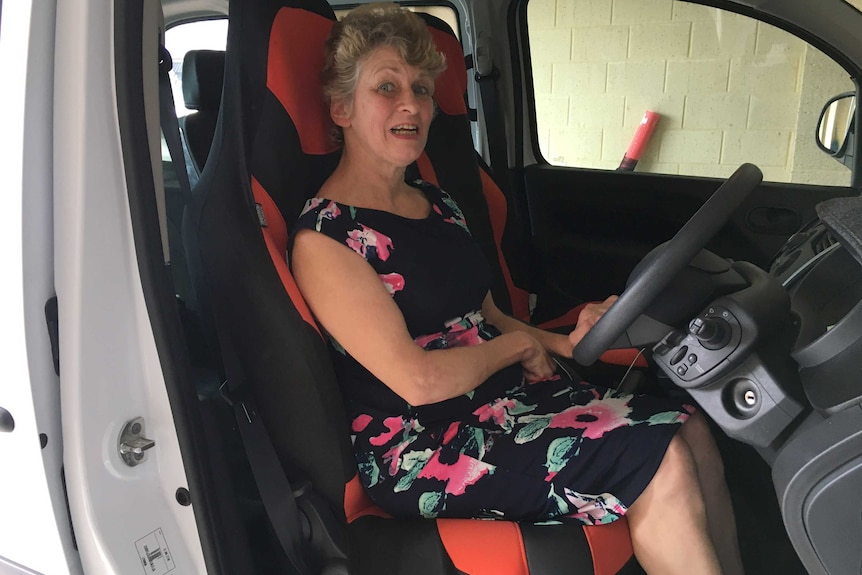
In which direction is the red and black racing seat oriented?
to the viewer's right

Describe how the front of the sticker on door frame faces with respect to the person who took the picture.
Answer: facing the viewer

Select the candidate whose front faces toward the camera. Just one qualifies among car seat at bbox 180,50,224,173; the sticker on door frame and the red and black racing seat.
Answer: the sticker on door frame

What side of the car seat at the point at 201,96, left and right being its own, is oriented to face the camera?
right

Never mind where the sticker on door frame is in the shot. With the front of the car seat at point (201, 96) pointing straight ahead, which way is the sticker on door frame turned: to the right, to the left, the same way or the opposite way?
to the right

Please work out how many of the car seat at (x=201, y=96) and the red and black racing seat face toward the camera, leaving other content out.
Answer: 0

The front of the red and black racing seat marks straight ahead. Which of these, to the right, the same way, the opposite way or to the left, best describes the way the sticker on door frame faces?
to the right

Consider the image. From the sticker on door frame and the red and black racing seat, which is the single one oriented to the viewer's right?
the red and black racing seat

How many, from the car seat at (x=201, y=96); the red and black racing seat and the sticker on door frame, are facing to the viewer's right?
2

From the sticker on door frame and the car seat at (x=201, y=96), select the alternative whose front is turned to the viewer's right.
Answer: the car seat
